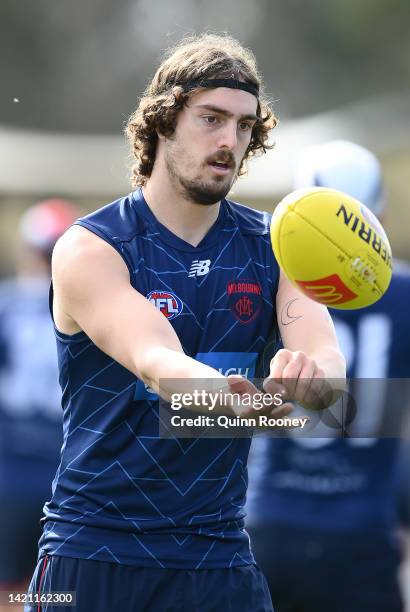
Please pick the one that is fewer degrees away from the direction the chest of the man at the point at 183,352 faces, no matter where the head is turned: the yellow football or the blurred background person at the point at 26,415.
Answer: the yellow football

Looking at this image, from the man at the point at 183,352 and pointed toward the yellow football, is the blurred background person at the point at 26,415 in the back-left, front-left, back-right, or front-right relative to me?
back-left

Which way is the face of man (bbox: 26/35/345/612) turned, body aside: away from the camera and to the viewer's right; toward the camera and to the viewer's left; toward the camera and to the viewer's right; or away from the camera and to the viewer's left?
toward the camera and to the viewer's right

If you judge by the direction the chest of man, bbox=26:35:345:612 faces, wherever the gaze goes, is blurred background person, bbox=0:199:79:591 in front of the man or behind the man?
behind

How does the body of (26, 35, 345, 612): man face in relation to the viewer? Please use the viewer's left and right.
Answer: facing the viewer and to the right of the viewer

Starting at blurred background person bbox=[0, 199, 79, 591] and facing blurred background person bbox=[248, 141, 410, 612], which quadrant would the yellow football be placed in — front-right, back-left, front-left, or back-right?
front-right

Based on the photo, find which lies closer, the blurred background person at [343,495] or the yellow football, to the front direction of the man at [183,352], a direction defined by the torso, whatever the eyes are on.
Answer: the yellow football

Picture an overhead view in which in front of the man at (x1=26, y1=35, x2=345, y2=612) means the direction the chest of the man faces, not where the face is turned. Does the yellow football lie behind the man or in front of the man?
in front
